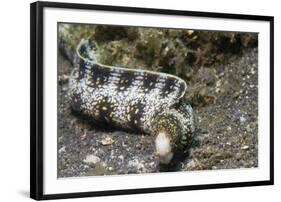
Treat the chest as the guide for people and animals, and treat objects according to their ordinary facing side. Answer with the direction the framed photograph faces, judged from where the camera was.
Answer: facing the viewer and to the right of the viewer
